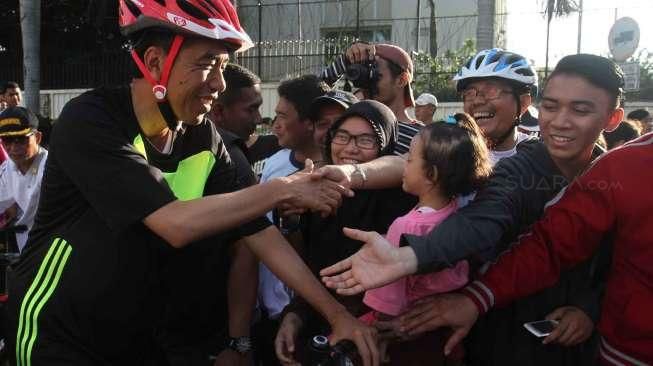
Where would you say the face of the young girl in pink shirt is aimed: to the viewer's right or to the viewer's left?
to the viewer's left

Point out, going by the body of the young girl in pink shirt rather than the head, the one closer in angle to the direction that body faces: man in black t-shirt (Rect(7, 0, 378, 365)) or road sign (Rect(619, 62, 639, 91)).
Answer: the man in black t-shirt

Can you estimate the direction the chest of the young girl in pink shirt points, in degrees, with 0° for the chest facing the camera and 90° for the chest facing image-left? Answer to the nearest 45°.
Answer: approximately 90°

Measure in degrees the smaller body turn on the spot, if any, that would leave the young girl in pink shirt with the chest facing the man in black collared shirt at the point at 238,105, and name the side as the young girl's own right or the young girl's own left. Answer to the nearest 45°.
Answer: approximately 45° to the young girl's own right

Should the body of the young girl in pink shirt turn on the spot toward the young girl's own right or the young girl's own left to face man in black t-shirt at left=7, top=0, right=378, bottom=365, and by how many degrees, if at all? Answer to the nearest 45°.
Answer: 0° — they already face them

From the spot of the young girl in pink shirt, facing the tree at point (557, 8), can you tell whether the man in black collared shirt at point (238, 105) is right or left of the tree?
left
